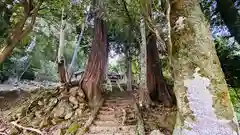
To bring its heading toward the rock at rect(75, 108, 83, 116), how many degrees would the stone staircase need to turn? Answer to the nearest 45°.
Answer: approximately 90° to its right

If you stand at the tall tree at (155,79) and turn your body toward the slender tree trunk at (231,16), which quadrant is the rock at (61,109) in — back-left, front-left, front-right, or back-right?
back-right

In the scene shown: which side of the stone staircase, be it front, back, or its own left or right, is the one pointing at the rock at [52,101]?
right

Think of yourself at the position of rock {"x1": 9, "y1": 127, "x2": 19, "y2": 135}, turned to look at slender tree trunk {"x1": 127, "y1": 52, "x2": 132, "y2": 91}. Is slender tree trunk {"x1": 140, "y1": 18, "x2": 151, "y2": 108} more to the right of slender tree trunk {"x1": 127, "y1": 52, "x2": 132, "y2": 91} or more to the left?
right

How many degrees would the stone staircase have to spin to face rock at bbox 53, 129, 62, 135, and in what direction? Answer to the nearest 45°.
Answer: approximately 90° to its right

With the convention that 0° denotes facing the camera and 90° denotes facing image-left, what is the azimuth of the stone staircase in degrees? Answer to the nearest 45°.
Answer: approximately 0°

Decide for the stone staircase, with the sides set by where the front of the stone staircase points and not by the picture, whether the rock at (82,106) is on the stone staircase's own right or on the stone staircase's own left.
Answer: on the stone staircase's own right

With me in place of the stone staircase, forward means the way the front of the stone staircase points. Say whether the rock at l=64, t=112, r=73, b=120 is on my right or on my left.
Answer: on my right

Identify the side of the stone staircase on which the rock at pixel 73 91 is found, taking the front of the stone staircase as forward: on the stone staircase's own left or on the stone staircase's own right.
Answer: on the stone staircase's own right

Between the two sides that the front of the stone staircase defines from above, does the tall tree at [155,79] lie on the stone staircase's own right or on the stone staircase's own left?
on the stone staircase's own left

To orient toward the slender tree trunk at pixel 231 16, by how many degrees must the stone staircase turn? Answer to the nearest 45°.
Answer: approximately 90° to its left
